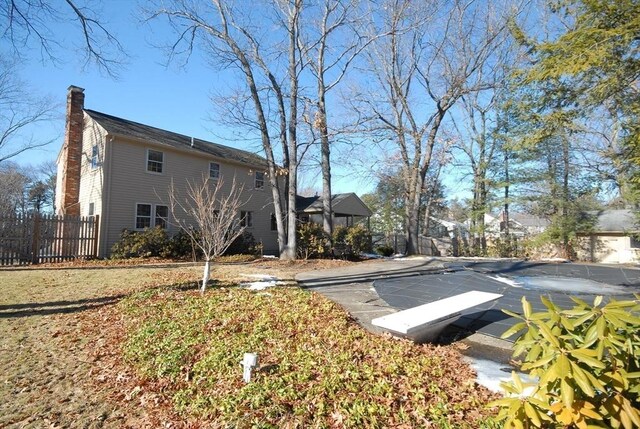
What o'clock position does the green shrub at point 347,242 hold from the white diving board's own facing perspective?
The green shrub is roughly at 10 o'clock from the white diving board.

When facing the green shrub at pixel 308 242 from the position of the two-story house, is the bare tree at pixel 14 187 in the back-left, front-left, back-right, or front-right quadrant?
back-left

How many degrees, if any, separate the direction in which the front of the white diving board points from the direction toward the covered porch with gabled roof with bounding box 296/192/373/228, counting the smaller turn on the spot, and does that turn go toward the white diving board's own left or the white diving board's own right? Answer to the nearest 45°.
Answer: approximately 45° to the white diving board's own left

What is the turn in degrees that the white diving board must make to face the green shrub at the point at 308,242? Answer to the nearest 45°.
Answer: approximately 90° to its left

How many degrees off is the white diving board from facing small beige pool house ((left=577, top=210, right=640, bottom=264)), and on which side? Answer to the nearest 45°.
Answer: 0° — it already faces it

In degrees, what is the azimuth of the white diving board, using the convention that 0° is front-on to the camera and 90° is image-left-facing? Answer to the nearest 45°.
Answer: approximately 225°

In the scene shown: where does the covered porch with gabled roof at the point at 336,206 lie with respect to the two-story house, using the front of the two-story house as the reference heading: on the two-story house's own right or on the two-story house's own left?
on the two-story house's own right
